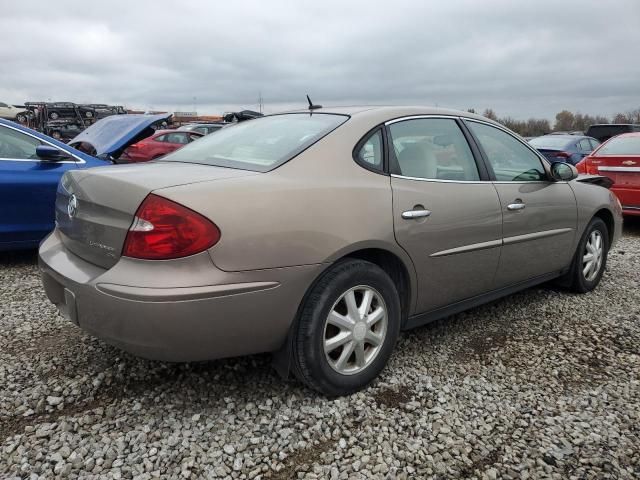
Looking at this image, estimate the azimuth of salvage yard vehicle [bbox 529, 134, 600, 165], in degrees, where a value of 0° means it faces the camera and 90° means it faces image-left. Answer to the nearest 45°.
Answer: approximately 225°

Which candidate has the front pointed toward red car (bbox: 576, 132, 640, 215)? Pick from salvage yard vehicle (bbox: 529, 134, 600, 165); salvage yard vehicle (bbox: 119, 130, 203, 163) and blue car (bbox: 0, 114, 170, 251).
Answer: the blue car

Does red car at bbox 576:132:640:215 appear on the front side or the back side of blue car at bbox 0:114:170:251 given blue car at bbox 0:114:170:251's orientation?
on the front side

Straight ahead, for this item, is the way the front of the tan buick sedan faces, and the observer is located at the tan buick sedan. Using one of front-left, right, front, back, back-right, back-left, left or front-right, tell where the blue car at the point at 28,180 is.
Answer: left

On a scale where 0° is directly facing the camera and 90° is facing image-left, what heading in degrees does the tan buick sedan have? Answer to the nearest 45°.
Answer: approximately 225°

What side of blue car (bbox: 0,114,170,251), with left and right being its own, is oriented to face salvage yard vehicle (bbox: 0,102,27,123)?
left

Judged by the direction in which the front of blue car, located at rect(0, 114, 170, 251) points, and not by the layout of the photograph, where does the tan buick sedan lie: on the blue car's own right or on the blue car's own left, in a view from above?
on the blue car's own right

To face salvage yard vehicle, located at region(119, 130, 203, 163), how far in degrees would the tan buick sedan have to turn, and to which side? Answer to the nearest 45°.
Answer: approximately 45° to its left

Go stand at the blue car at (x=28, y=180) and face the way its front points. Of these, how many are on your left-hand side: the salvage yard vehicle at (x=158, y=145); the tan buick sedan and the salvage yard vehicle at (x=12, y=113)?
2

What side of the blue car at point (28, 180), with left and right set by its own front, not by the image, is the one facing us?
right

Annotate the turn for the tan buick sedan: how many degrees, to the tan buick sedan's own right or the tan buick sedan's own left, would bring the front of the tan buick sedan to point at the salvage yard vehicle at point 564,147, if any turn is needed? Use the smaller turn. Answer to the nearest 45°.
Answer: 0° — it already faces it

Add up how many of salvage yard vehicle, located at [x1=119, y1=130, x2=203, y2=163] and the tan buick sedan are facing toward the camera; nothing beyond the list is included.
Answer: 0
